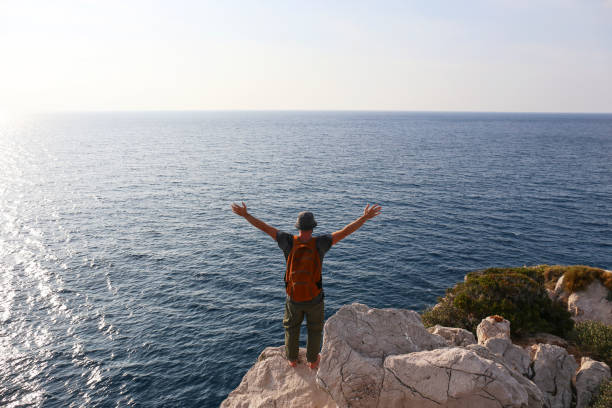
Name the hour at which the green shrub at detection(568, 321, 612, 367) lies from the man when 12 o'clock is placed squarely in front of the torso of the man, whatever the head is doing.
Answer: The green shrub is roughly at 2 o'clock from the man.

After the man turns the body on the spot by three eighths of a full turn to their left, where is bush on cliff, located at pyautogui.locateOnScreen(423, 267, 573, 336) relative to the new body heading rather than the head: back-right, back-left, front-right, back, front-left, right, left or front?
back

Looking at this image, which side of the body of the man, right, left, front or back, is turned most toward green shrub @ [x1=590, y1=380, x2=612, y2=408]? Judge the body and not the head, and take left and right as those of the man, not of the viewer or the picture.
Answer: right

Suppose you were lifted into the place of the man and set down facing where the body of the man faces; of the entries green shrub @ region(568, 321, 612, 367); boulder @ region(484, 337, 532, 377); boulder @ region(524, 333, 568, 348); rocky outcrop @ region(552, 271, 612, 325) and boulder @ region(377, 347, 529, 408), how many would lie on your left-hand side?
0

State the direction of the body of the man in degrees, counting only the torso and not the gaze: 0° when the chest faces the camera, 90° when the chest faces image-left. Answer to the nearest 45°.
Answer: approximately 180°

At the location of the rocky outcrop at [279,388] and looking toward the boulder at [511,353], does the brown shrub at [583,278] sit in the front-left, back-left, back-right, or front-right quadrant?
front-left

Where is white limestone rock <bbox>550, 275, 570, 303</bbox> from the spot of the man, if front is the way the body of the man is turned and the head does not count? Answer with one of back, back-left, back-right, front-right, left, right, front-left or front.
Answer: front-right

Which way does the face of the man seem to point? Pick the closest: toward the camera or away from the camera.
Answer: away from the camera

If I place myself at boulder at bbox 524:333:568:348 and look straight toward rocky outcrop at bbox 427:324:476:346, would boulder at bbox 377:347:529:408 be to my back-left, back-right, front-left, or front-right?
front-left

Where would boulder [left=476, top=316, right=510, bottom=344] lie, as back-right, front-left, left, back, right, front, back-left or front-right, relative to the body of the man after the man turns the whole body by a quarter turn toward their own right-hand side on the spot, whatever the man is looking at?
front-left

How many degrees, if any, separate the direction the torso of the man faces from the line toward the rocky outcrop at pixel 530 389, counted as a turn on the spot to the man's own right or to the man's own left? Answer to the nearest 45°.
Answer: approximately 90° to the man's own right

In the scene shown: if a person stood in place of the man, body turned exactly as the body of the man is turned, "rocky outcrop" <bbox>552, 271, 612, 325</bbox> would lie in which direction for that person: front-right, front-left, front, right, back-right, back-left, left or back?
front-right

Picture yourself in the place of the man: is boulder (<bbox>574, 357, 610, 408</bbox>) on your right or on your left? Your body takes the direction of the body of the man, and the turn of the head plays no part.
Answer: on your right

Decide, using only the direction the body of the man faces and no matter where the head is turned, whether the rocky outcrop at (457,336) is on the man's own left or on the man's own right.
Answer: on the man's own right
